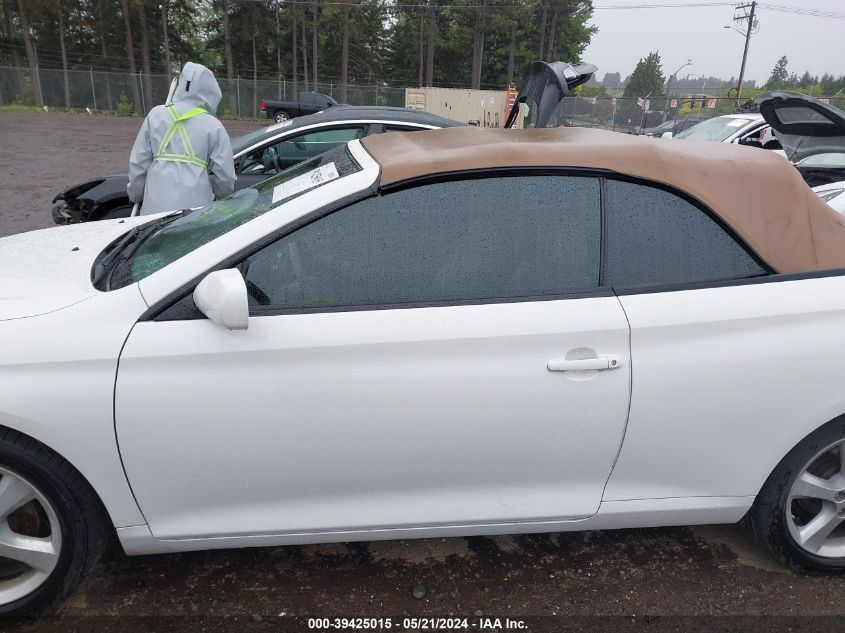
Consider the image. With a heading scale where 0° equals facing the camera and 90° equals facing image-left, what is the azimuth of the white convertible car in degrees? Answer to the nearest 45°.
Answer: approximately 90°

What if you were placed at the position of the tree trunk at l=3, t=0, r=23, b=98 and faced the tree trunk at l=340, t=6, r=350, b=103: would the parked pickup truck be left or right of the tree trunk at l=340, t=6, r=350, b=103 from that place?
right

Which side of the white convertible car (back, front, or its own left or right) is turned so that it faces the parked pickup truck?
right

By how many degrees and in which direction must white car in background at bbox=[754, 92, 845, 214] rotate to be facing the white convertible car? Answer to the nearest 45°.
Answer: approximately 45° to its left

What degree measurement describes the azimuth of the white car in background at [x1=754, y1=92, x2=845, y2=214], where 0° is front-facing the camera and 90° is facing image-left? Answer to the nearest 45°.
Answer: approximately 45°

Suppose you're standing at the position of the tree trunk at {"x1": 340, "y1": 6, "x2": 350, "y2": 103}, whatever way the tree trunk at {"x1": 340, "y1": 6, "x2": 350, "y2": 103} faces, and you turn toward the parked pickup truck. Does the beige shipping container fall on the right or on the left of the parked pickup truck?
left
